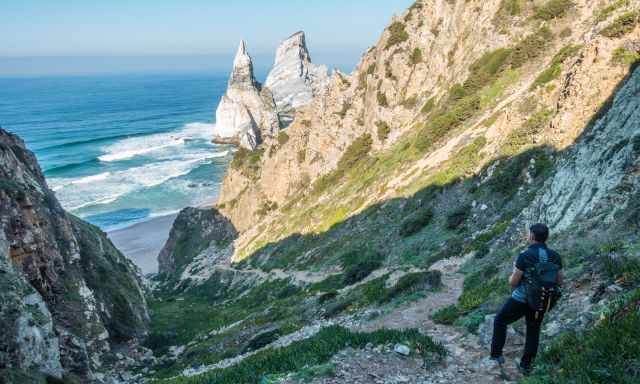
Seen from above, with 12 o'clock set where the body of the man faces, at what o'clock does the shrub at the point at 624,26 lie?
The shrub is roughly at 2 o'clock from the man.

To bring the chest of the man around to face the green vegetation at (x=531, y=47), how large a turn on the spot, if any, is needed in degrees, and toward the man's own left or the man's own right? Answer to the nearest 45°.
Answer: approximately 45° to the man's own right

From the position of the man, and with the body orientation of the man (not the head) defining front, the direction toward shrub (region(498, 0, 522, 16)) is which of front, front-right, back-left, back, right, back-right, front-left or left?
front-right

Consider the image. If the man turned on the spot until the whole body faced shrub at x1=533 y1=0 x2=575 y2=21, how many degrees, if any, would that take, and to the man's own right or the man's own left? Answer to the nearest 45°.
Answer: approximately 45° to the man's own right

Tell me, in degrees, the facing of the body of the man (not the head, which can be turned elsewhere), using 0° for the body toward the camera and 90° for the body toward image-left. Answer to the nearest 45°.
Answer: approximately 135°
